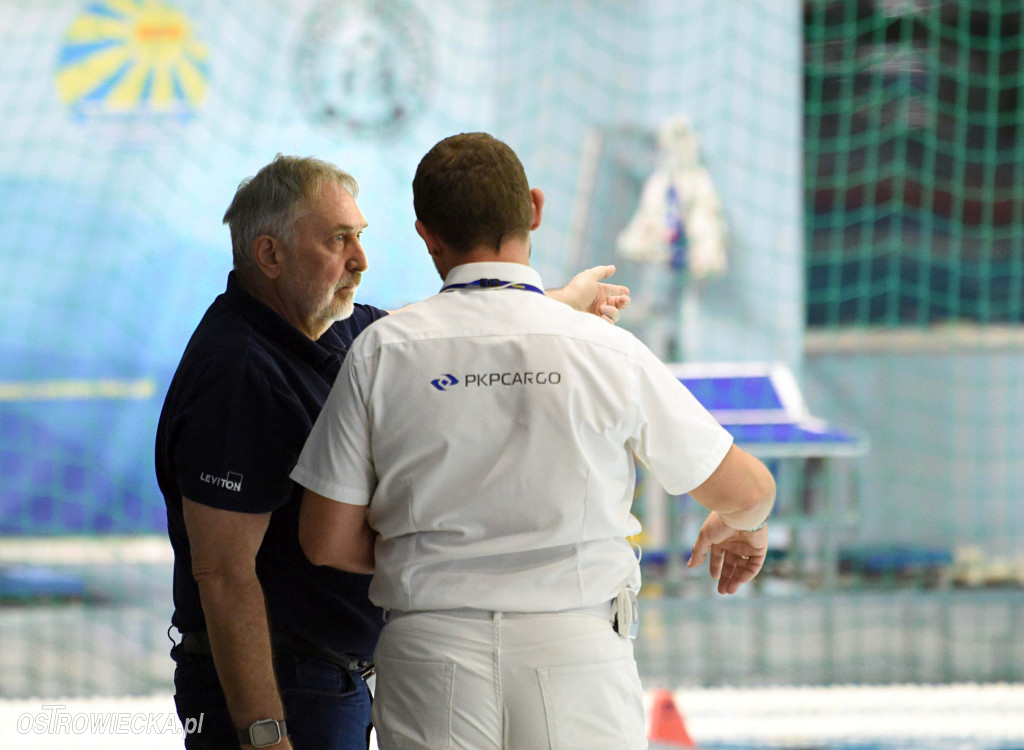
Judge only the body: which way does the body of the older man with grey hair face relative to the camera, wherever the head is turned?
to the viewer's right

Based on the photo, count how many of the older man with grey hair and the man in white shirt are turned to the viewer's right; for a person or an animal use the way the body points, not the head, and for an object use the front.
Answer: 1

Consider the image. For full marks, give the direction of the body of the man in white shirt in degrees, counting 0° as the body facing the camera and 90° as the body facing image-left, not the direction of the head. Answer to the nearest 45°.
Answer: approximately 180°

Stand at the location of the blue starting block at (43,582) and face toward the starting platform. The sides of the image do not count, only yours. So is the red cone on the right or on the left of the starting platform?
right

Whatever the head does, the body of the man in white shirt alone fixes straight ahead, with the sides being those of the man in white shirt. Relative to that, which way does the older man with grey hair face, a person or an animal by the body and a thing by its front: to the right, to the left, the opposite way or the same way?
to the right

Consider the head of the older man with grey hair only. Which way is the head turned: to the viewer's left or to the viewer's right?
to the viewer's right

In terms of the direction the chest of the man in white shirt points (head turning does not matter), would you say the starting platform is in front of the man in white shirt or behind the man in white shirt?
in front

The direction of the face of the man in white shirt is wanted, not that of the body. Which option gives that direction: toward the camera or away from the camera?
away from the camera

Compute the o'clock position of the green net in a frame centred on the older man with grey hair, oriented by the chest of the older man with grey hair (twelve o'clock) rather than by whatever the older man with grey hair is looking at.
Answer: The green net is roughly at 10 o'clock from the older man with grey hair.
